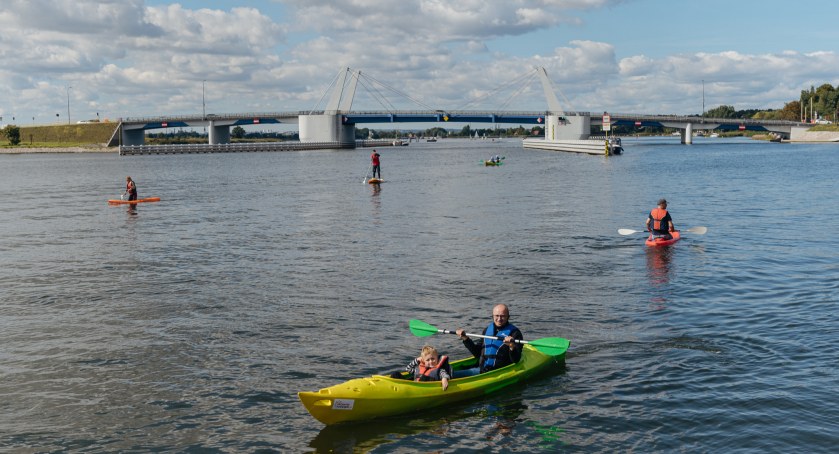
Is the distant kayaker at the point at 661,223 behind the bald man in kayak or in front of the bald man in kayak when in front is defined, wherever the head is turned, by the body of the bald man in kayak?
behind

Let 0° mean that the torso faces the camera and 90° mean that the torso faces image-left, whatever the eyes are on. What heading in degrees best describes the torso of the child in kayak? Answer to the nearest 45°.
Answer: approximately 45°

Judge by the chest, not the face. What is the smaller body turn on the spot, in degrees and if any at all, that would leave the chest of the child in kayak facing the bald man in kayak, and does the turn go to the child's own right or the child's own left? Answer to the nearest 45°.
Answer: approximately 180°

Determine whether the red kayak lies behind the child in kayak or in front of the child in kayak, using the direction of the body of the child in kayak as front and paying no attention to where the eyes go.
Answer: behind

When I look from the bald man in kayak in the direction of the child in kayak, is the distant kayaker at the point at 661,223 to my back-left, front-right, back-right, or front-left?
back-right

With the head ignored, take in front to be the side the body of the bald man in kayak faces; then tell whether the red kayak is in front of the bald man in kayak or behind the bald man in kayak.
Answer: behind

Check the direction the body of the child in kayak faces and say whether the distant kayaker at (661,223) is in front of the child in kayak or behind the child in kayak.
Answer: behind

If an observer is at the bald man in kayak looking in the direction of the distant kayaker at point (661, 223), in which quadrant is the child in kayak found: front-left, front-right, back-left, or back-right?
back-left

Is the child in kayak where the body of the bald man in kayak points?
yes

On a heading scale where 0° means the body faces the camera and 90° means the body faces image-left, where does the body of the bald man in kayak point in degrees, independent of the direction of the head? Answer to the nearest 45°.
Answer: approximately 45°
